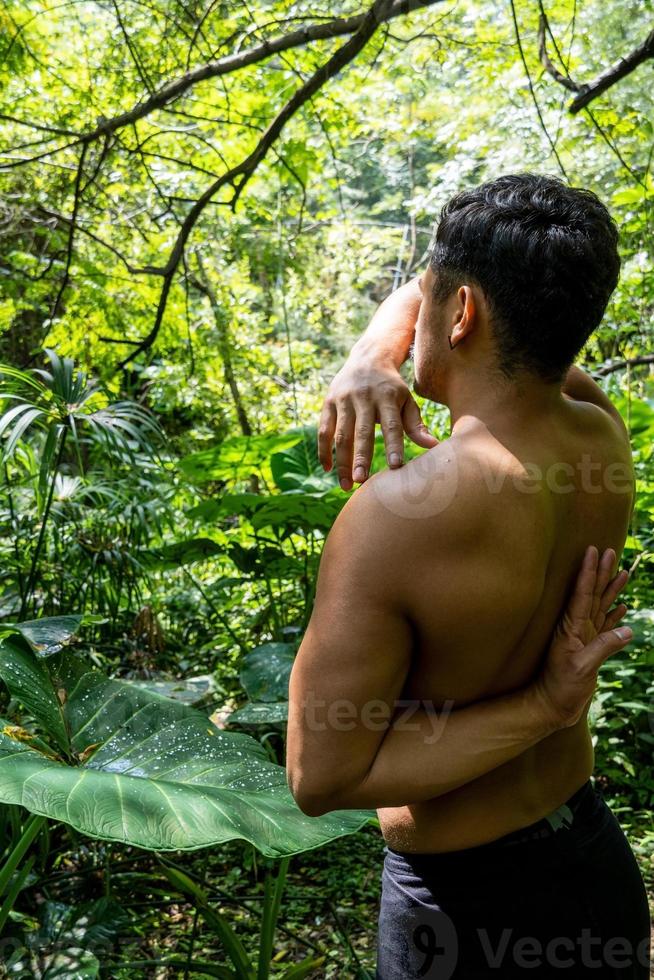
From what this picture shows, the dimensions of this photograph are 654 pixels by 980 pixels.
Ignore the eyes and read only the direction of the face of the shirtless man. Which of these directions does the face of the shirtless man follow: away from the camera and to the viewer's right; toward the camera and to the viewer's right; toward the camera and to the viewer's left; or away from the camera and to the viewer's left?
away from the camera and to the viewer's left

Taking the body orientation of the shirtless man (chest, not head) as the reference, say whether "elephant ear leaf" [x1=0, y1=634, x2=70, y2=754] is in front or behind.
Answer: in front

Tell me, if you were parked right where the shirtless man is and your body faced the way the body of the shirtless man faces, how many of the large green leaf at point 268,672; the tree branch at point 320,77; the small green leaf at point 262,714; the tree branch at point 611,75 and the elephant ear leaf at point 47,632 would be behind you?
0

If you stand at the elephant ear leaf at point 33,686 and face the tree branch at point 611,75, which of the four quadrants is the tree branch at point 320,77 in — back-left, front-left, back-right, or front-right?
front-left

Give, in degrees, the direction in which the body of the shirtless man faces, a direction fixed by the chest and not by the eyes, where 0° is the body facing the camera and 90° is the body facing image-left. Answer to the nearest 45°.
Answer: approximately 135°

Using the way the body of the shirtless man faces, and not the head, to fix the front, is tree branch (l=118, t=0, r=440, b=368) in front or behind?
in front

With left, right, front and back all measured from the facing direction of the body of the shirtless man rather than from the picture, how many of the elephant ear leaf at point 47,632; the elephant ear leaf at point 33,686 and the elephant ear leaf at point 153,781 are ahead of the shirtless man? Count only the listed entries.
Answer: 3
